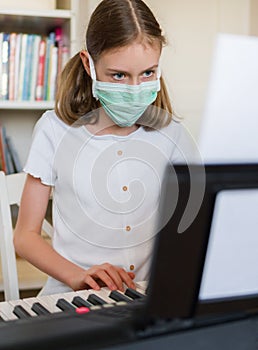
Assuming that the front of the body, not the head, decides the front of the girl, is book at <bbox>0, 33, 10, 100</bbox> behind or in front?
behind

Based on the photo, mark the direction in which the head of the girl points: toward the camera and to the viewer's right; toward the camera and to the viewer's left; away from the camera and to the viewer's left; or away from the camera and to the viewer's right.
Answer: toward the camera and to the viewer's right

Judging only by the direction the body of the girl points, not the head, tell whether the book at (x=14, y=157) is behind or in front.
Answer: behind

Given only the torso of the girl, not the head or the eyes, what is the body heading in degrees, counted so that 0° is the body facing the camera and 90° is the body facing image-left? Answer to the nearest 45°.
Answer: approximately 315°

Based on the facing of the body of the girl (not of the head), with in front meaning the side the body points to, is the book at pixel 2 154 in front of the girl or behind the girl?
behind

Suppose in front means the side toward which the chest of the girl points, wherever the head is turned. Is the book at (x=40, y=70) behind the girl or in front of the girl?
behind
